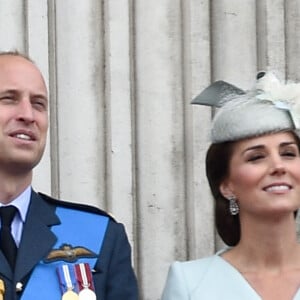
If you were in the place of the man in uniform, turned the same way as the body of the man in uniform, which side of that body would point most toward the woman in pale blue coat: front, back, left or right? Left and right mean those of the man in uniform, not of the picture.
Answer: left

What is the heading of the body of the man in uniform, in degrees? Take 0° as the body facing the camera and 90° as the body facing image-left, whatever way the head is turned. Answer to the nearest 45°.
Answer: approximately 0°
